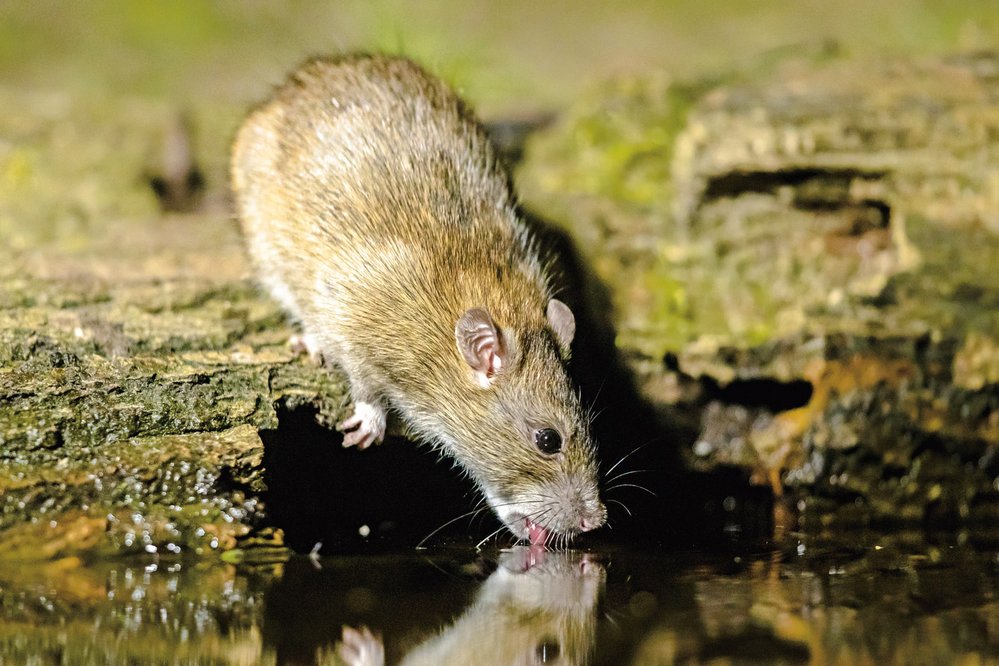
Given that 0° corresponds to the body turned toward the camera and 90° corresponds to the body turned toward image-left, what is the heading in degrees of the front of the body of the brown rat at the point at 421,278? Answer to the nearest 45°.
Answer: approximately 315°
